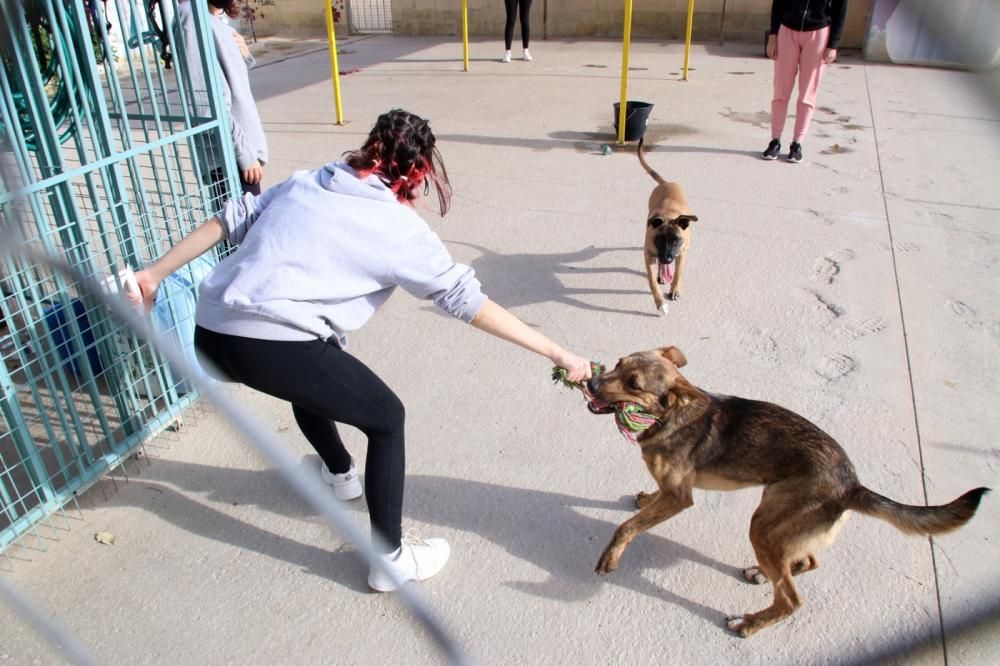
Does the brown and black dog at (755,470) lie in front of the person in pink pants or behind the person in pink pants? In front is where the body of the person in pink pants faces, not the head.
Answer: in front

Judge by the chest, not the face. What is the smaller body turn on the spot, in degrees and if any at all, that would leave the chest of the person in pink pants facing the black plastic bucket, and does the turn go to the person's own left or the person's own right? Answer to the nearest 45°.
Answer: approximately 90° to the person's own right

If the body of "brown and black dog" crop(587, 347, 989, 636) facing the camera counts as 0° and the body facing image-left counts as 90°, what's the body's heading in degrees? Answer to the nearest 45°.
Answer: approximately 90°

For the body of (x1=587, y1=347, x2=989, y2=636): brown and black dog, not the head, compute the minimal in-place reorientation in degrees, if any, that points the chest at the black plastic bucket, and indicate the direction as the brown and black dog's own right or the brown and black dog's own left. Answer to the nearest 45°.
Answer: approximately 90° to the brown and black dog's own right

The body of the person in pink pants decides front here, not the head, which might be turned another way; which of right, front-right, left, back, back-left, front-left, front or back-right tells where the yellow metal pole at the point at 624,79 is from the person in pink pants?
right

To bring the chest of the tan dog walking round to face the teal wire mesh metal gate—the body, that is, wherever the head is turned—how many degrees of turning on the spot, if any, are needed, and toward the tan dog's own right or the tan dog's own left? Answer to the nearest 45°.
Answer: approximately 45° to the tan dog's own right

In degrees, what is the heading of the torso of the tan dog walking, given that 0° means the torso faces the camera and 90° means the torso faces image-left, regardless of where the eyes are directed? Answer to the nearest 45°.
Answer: approximately 0°

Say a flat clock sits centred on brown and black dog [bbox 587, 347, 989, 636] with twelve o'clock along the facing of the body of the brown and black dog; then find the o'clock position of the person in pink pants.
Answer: The person in pink pants is roughly at 3 o'clock from the brown and black dog.

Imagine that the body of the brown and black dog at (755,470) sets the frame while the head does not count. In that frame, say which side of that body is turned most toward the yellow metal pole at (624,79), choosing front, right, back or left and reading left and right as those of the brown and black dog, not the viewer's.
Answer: right

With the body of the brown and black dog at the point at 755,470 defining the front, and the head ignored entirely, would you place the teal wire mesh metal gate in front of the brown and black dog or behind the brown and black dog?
in front
